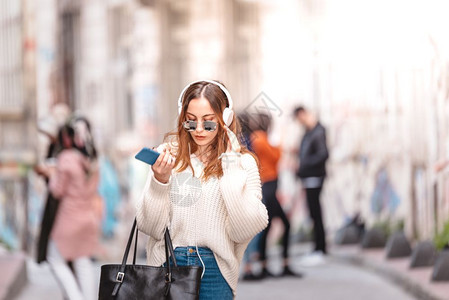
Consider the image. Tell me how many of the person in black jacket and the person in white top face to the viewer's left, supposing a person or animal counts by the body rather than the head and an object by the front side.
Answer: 1

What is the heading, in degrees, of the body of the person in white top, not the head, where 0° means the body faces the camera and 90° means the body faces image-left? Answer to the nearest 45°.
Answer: approximately 0°

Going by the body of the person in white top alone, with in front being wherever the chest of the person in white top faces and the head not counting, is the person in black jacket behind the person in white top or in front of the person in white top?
behind

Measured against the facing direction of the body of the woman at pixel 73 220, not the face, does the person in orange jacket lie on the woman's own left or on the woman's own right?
on the woman's own right

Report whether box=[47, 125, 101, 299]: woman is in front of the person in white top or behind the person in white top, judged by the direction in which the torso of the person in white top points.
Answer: behind

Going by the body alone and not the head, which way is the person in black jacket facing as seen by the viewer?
to the viewer's left

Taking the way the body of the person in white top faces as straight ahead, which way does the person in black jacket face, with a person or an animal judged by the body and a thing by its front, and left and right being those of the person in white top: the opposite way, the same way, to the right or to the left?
to the right

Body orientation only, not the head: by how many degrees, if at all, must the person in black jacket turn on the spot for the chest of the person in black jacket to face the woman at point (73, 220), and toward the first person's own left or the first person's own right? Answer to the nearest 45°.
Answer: approximately 45° to the first person's own left

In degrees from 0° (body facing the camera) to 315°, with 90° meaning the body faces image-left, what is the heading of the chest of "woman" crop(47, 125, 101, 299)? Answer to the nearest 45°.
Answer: approximately 135°
